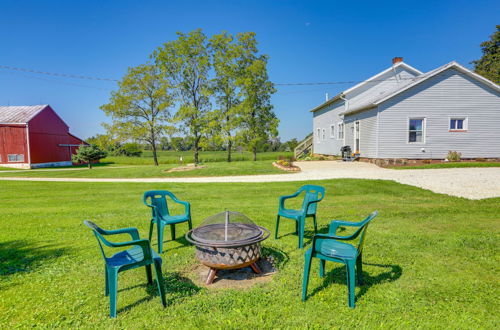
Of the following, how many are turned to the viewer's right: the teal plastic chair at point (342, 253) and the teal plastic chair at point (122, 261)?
1

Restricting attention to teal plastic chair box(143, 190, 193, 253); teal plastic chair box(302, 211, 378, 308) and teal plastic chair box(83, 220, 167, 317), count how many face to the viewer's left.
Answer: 1

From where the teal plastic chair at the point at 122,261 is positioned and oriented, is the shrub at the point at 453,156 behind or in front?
in front

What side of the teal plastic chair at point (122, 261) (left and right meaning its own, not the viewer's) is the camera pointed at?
right

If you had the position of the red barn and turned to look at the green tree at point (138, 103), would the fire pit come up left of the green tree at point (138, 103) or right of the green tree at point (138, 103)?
right

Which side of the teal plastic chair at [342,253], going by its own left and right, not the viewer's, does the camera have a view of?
left

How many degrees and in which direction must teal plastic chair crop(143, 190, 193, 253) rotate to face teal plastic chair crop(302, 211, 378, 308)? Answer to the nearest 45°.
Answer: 0° — it already faces it

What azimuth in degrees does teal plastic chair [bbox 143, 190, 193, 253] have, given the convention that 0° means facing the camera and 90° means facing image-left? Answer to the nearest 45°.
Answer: approximately 315°

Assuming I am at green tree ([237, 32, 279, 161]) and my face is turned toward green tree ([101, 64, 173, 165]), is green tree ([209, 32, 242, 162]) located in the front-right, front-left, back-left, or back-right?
front-left

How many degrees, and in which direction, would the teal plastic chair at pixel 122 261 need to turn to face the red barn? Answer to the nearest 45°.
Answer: approximately 90° to its left

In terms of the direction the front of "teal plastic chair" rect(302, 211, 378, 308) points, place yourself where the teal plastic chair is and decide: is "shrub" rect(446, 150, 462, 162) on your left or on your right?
on your right

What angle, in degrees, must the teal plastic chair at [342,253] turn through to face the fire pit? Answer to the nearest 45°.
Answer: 0° — it already faces it

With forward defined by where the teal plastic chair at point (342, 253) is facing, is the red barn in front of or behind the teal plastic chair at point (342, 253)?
in front

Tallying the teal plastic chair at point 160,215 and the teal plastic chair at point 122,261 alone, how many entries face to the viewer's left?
0

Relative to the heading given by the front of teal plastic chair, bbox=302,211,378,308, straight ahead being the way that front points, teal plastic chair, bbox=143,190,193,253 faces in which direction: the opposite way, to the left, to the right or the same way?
the opposite way

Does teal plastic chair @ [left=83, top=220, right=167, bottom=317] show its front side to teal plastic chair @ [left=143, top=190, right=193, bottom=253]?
no

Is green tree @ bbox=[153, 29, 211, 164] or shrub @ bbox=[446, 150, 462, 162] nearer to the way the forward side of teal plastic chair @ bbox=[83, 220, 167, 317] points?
the shrub

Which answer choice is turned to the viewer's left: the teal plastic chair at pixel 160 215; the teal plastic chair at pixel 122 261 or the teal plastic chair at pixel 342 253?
the teal plastic chair at pixel 342 253
